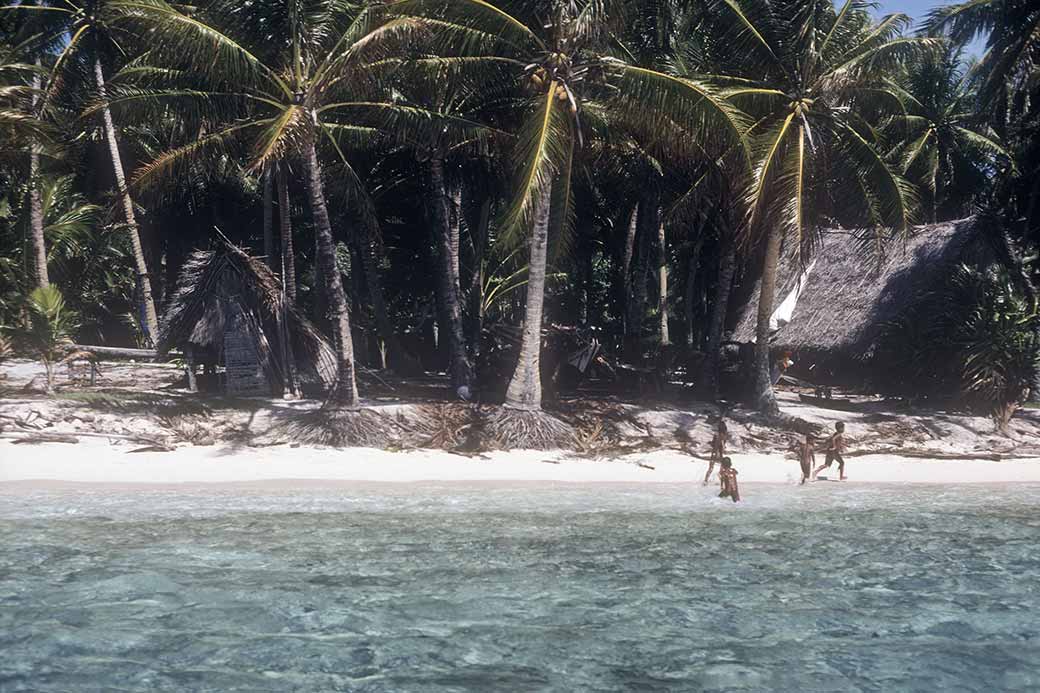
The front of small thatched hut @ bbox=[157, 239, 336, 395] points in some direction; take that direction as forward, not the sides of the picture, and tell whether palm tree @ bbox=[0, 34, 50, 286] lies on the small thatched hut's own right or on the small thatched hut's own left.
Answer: on the small thatched hut's own right

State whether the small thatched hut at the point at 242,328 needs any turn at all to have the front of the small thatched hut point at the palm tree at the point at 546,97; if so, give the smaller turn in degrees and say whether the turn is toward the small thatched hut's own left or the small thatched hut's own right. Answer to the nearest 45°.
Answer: approximately 45° to the small thatched hut's own left

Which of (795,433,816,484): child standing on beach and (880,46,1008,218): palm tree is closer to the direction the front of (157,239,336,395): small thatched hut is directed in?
the child standing on beach

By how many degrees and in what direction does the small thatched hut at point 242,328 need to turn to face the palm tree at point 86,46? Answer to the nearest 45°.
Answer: approximately 135° to its right

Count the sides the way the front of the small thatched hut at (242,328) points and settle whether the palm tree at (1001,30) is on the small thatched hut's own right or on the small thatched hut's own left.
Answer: on the small thatched hut's own left

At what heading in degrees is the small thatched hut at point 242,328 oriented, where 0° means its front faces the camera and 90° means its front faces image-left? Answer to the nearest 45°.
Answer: approximately 0°

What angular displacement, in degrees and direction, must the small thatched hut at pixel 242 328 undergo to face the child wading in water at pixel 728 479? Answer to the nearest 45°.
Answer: approximately 45° to its left
